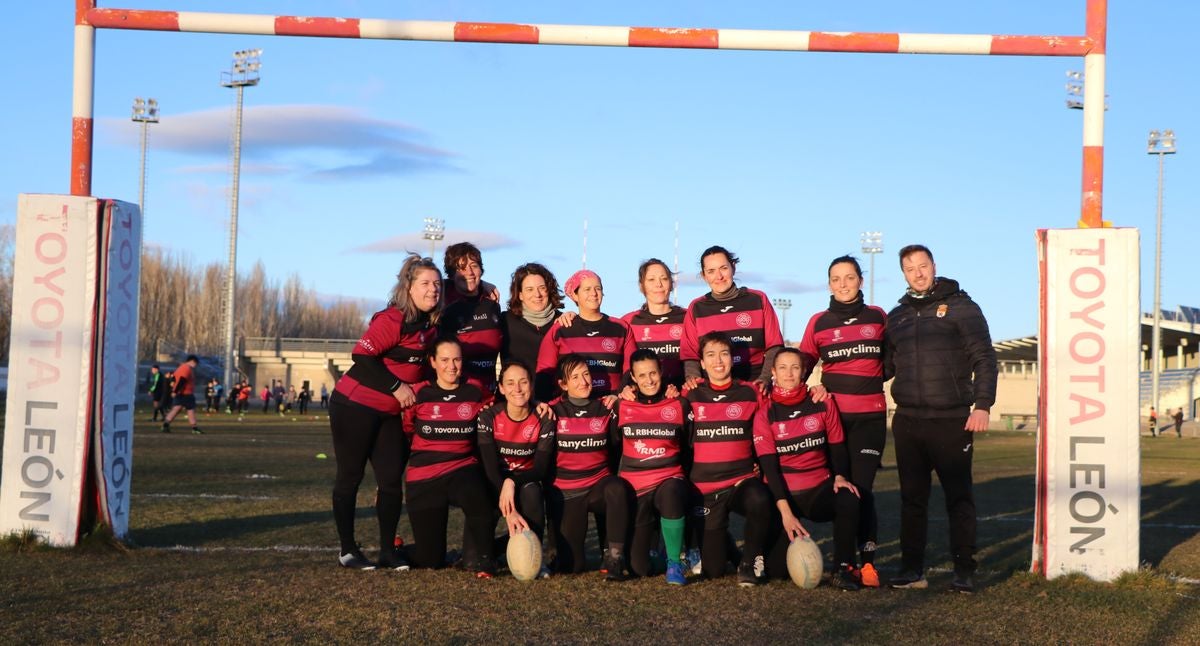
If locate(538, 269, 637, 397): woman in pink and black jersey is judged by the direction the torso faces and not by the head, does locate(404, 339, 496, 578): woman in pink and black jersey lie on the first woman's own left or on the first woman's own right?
on the first woman's own right

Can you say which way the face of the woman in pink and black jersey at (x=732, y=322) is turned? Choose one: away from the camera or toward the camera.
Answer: toward the camera

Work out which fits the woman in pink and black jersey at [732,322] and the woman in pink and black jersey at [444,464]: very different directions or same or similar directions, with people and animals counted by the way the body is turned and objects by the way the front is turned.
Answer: same or similar directions

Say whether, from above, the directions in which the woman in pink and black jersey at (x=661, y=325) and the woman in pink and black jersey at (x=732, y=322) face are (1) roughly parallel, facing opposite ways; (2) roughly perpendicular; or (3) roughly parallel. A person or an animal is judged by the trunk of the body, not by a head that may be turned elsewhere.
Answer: roughly parallel

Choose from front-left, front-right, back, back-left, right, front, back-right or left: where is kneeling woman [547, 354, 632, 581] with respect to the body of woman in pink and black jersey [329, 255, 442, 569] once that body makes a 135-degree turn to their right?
back

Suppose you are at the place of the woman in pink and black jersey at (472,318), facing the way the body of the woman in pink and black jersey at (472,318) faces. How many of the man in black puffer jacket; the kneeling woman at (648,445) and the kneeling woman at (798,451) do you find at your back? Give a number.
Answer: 0

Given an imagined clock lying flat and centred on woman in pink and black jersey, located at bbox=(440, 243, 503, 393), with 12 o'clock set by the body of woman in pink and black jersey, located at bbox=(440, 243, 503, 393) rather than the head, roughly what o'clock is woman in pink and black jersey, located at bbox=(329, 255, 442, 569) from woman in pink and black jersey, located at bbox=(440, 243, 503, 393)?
woman in pink and black jersey, located at bbox=(329, 255, 442, 569) is roughly at 3 o'clock from woman in pink and black jersey, located at bbox=(440, 243, 503, 393).

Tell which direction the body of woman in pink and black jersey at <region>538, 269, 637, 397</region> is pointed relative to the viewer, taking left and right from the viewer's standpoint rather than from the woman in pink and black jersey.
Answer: facing the viewer

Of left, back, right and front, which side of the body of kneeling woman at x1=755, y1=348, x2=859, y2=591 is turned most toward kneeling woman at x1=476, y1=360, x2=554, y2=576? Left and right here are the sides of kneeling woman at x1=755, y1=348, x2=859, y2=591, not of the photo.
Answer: right

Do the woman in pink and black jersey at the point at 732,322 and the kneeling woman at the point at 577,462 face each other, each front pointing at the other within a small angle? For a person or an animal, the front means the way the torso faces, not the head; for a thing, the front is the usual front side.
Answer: no

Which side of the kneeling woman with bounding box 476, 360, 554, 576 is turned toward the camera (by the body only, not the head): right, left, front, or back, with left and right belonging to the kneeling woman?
front

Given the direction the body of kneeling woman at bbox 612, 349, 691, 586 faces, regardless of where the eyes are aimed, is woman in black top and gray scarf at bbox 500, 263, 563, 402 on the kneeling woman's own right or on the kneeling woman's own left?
on the kneeling woman's own right

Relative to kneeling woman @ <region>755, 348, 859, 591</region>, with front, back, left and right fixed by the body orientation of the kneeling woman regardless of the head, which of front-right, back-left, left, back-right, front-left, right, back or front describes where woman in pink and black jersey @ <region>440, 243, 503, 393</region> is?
right

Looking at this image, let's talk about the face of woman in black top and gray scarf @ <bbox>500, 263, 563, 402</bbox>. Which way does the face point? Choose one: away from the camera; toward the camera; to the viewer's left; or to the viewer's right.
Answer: toward the camera

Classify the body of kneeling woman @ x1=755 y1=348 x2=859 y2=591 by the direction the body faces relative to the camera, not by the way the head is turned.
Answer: toward the camera

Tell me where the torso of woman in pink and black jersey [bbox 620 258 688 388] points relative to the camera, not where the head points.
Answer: toward the camera

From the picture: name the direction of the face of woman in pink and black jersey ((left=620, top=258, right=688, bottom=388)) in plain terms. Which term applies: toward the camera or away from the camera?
toward the camera

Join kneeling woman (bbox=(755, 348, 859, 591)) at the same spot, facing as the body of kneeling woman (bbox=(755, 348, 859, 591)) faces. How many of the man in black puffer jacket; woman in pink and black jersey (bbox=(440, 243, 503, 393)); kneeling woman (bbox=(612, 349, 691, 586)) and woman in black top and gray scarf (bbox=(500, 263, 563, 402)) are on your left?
1
